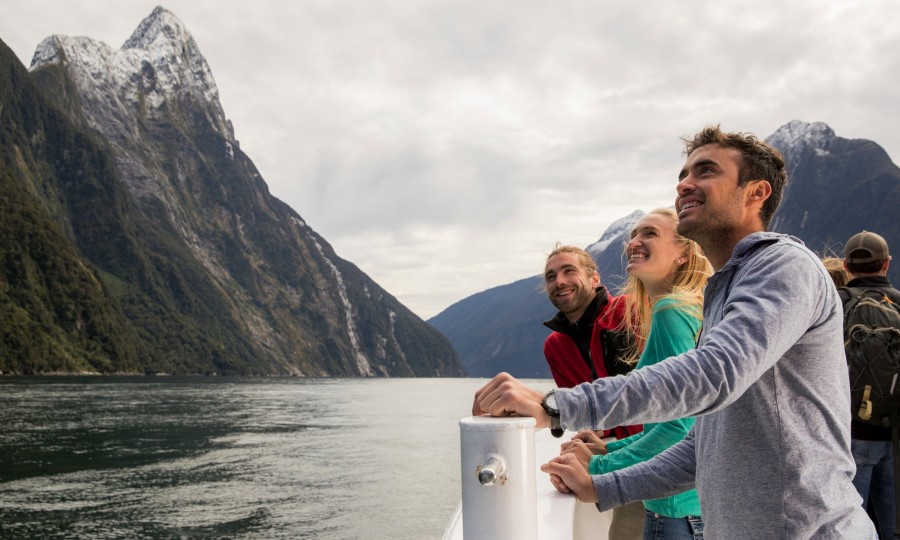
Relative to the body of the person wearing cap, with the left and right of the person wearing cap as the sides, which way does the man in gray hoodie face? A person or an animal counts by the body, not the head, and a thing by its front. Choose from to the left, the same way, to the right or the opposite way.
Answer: to the left

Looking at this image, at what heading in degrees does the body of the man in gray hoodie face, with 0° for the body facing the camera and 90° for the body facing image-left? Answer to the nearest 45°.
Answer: approximately 90°

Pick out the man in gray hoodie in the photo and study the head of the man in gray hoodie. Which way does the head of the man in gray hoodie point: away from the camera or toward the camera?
toward the camera

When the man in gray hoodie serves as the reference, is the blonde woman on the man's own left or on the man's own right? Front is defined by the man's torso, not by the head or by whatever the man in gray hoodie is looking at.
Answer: on the man's own right

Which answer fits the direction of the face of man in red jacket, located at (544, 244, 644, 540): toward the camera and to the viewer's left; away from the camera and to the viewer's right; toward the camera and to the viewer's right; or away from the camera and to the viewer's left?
toward the camera and to the viewer's left

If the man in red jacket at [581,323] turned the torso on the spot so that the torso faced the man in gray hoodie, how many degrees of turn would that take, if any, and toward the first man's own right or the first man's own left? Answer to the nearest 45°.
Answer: approximately 45° to the first man's own left

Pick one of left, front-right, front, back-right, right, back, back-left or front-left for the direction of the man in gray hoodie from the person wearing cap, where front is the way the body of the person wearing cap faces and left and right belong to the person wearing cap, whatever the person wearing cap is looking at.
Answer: back

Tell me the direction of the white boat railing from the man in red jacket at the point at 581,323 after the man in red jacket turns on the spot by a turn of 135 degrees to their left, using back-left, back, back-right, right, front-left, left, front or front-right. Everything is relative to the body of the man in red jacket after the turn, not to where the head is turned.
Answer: right

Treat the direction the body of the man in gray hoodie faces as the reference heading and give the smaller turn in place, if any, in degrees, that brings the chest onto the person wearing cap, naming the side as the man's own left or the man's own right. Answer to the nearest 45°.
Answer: approximately 90° to the man's own right

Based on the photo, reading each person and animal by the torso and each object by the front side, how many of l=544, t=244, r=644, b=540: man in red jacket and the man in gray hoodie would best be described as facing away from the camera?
0

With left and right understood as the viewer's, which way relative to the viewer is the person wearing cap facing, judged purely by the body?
facing away from the viewer

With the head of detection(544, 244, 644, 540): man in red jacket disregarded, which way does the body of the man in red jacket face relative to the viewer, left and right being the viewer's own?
facing the viewer and to the left of the viewer

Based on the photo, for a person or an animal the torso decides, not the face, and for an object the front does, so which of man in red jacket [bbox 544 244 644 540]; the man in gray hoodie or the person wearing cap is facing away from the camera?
the person wearing cap
